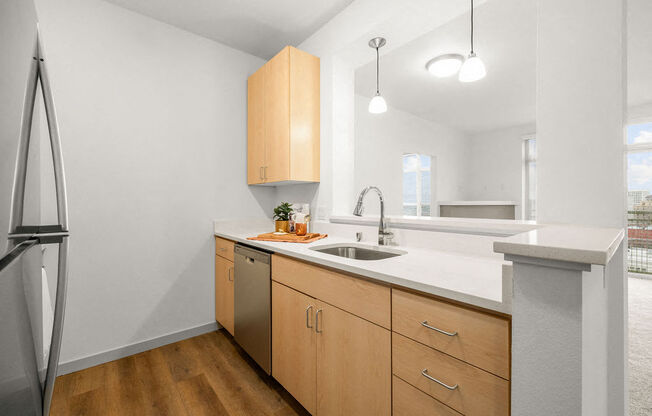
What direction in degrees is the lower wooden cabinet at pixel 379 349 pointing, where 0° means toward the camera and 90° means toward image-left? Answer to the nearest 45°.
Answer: approximately 45°

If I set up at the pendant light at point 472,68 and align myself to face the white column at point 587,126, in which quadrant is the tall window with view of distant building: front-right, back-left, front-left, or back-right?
back-left

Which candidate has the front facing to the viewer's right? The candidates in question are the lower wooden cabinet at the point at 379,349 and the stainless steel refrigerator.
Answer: the stainless steel refrigerator

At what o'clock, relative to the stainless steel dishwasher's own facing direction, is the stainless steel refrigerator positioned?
The stainless steel refrigerator is roughly at 11 o'clock from the stainless steel dishwasher.

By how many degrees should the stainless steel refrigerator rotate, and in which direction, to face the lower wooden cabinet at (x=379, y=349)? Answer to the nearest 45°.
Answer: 0° — it already faces it

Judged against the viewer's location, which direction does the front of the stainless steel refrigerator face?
facing to the right of the viewer

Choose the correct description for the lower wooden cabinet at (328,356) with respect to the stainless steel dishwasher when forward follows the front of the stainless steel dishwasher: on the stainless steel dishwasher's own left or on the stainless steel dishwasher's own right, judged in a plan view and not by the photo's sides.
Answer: on the stainless steel dishwasher's own left

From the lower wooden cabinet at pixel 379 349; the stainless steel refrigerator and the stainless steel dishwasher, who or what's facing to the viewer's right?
the stainless steel refrigerator

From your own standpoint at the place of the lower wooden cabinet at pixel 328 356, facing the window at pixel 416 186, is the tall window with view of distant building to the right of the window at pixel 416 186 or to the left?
right

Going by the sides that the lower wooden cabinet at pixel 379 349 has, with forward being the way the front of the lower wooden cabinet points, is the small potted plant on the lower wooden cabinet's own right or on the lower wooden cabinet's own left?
on the lower wooden cabinet's own right
